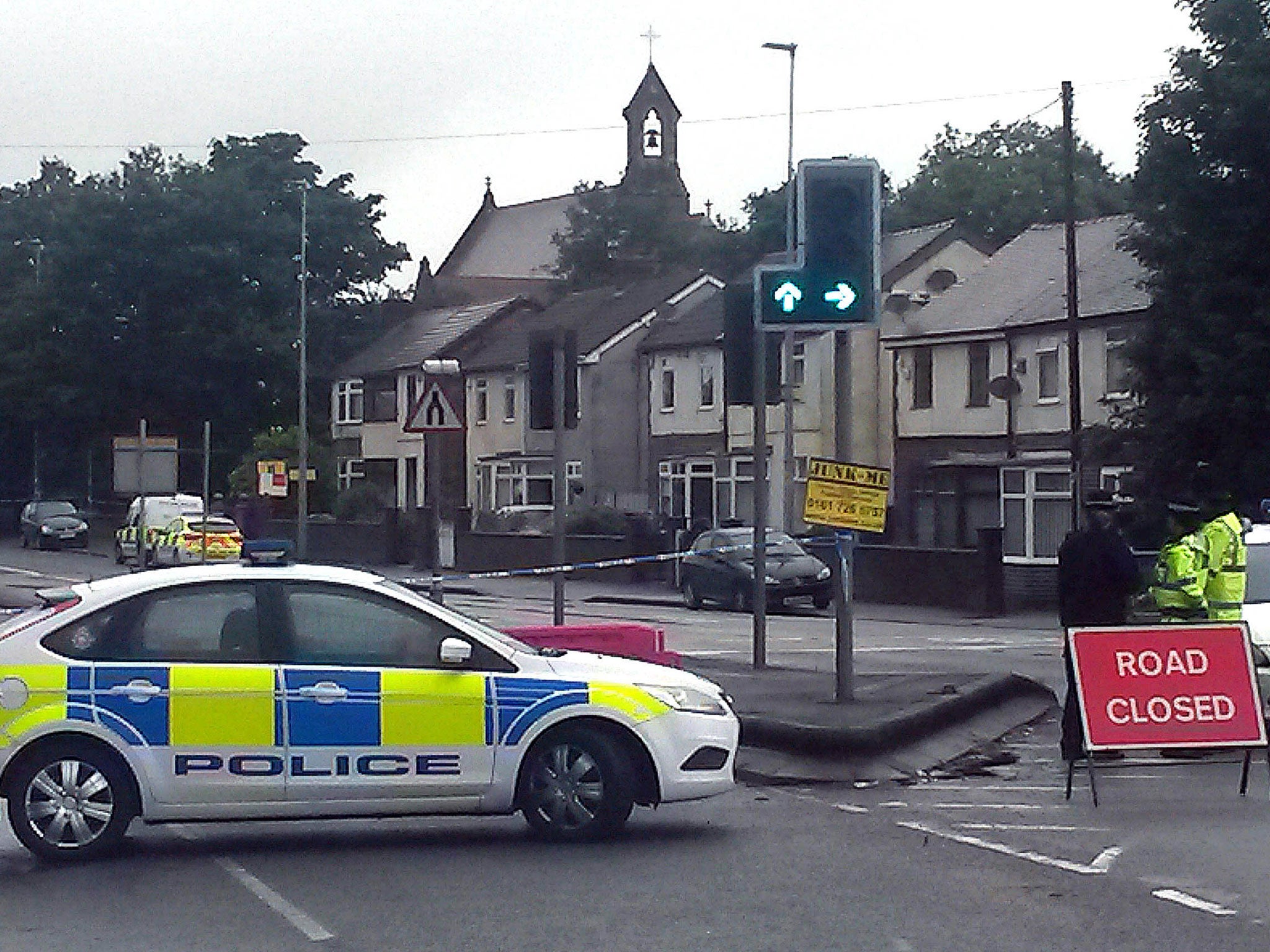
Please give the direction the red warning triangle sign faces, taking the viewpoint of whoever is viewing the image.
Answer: facing the viewer

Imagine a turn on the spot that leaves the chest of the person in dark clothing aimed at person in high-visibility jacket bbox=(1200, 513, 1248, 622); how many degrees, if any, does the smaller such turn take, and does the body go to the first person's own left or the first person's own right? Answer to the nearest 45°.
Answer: approximately 45° to the first person's own right

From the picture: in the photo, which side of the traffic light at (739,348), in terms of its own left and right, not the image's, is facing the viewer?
back

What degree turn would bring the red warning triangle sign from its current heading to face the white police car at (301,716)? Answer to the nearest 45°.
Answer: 0° — it already faces it

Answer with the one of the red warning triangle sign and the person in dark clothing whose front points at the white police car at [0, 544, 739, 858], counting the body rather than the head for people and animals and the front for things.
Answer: the red warning triangle sign

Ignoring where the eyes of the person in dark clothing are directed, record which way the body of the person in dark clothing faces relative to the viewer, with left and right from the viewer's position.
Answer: facing away from the viewer

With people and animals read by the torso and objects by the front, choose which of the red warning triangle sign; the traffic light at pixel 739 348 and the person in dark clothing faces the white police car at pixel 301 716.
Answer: the red warning triangle sign

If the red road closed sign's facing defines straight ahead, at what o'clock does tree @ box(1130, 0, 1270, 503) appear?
The tree is roughly at 6 o'clock from the red road closed sign.

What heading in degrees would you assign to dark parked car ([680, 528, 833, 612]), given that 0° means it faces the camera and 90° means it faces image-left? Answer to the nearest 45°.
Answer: approximately 315°

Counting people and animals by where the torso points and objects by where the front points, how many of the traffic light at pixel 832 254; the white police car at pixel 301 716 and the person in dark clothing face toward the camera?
1

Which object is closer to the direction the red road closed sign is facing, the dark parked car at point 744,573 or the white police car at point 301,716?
the white police car
